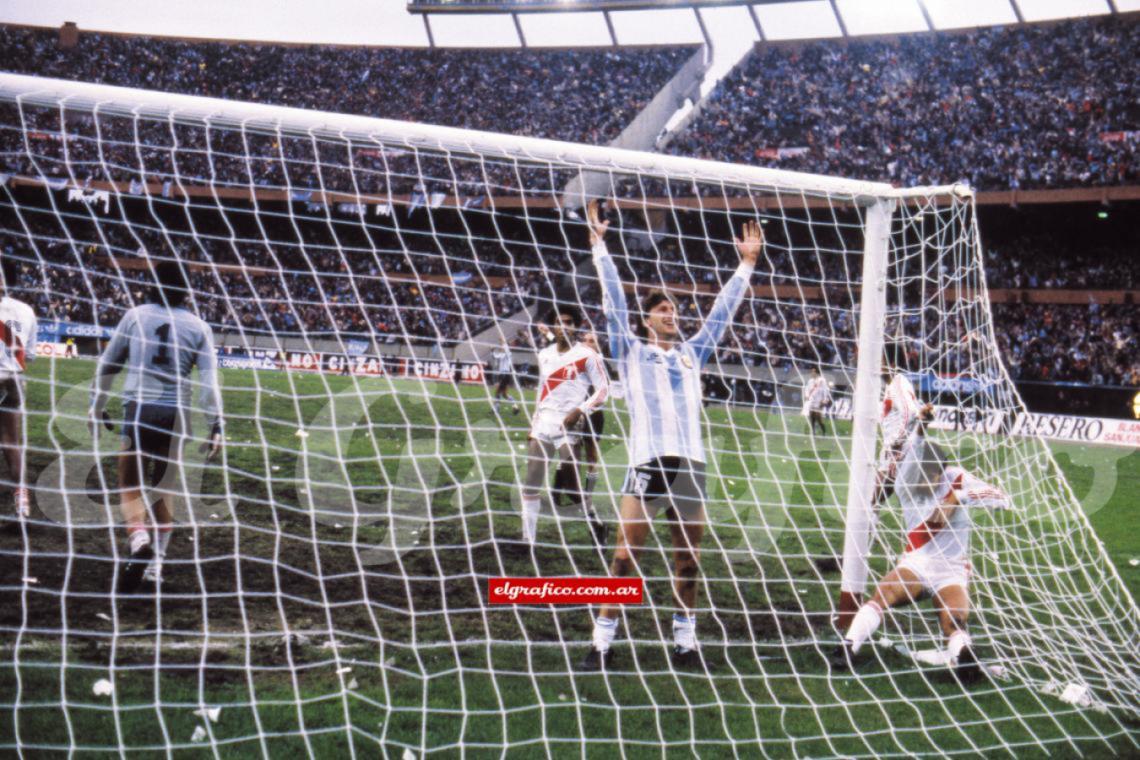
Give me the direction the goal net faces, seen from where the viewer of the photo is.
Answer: facing away from the viewer and to the left of the viewer

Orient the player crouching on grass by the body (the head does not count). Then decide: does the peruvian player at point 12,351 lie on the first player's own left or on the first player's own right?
on the first player's own right

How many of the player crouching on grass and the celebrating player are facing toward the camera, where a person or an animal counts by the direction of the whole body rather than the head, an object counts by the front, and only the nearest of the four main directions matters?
2

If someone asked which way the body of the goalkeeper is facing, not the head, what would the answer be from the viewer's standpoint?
away from the camera

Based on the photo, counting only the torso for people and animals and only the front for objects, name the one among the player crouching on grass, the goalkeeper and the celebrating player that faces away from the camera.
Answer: the goalkeeper

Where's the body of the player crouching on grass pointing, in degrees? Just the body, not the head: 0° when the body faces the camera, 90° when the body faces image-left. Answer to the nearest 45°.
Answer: approximately 0°

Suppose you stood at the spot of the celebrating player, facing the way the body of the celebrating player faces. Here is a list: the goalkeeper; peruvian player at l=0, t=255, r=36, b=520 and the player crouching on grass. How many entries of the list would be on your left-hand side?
1

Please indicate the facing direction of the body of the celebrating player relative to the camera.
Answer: toward the camera
